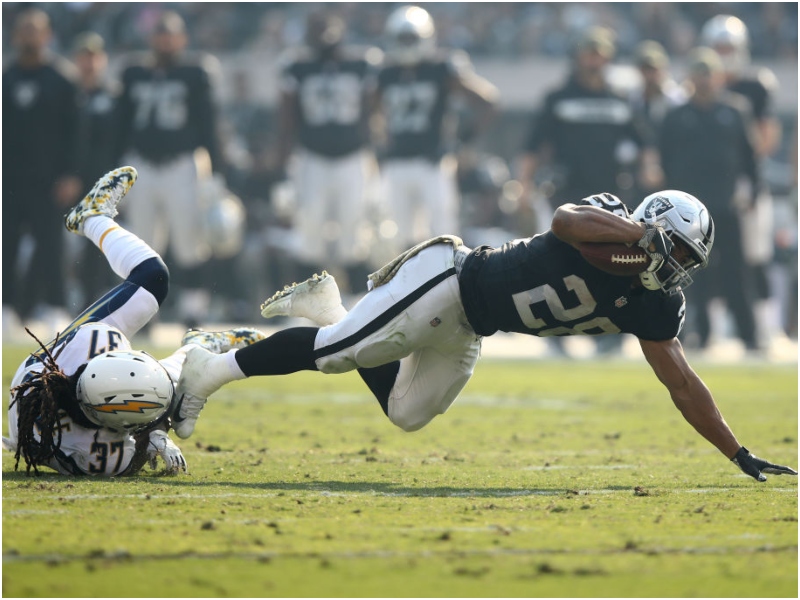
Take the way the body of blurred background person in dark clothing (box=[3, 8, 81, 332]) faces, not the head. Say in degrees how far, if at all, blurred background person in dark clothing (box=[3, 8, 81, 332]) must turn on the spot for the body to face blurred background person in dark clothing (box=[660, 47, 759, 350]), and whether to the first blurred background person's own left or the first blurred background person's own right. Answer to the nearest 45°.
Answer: approximately 90° to the first blurred background person's own left

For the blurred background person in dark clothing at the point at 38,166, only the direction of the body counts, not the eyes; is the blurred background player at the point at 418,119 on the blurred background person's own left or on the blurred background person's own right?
on the blurred background person's own left

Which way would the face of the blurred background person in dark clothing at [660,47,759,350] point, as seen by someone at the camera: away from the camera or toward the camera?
toward the camera

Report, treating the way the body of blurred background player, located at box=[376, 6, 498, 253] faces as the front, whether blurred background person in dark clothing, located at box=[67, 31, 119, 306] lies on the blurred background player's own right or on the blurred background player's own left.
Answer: on the blurred background player's own right

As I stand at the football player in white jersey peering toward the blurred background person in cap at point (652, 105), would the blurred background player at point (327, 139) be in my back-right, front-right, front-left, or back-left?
front-left

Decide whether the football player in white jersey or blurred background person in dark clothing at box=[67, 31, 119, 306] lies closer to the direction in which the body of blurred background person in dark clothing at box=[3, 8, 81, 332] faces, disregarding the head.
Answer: the football player in white jersey

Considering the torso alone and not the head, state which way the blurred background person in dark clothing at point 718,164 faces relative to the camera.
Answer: toward the camera

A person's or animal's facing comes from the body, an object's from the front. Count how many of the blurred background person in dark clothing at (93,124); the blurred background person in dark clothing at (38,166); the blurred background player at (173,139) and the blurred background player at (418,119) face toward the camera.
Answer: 4

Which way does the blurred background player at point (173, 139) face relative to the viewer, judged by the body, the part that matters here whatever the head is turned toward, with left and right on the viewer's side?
facing the viewer

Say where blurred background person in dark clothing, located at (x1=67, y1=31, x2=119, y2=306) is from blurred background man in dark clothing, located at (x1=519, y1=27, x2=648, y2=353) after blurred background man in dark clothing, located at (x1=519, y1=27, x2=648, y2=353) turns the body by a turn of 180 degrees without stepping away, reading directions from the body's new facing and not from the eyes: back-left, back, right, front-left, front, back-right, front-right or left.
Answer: left

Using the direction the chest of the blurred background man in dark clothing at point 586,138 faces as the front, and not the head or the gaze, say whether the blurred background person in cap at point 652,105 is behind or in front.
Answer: behind

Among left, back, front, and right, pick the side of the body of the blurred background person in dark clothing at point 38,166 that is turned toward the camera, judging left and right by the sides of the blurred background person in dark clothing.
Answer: front

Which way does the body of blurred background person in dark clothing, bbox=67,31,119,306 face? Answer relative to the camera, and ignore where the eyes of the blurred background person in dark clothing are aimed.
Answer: toward the camera

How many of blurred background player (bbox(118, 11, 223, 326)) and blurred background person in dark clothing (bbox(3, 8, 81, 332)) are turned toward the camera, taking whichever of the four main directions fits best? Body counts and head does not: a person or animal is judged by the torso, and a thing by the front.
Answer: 2

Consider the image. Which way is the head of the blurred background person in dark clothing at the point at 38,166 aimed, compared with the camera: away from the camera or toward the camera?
toward the camera
